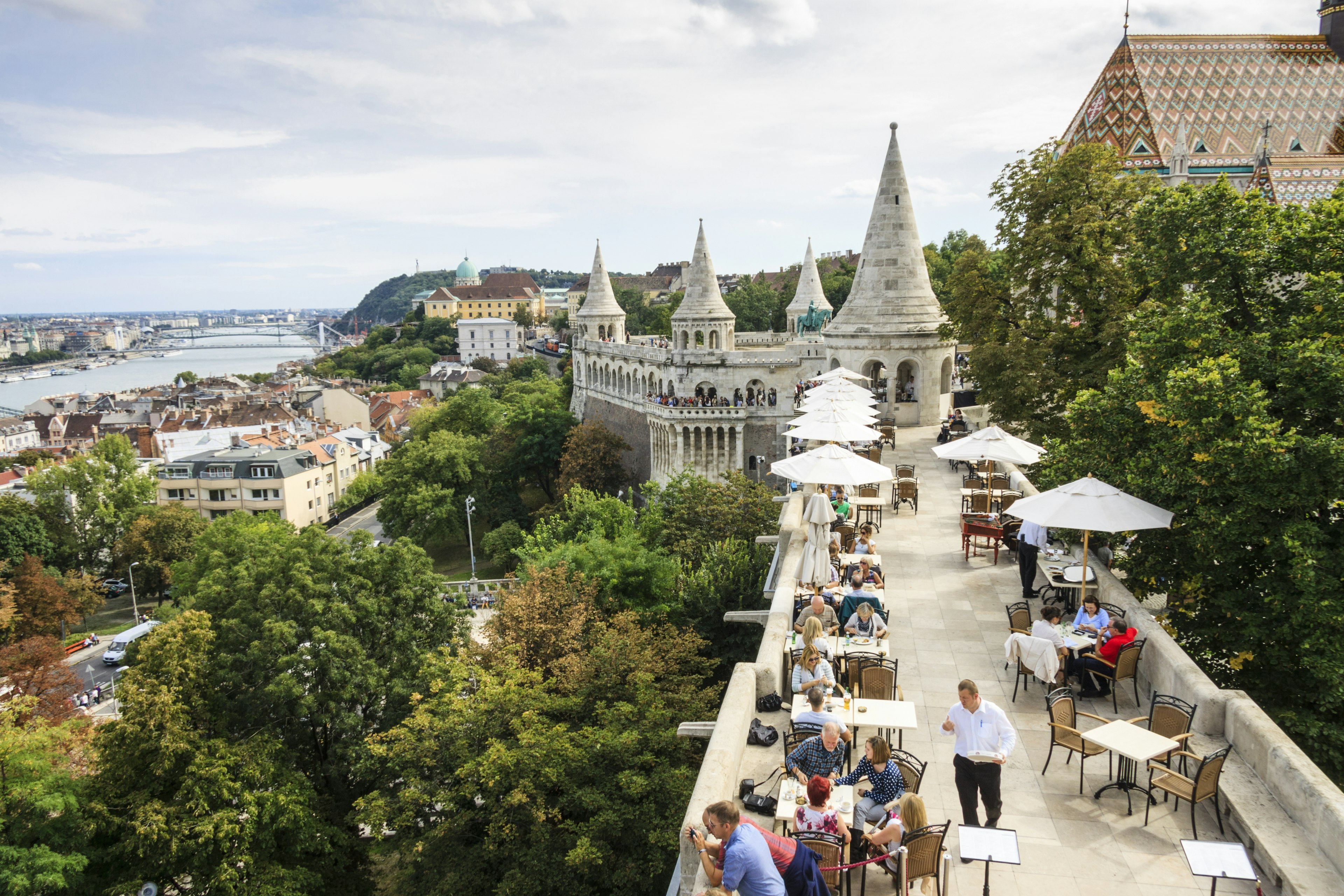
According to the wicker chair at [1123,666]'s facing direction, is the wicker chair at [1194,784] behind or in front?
behind

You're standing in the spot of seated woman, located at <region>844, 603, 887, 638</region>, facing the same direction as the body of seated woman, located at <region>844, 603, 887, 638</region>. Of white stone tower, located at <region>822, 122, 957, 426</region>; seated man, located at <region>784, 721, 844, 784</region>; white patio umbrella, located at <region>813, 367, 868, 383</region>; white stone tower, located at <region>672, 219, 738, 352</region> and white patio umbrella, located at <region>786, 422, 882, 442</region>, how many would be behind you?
4

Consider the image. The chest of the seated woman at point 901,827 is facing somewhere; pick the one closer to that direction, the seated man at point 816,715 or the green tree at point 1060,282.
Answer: the seated man

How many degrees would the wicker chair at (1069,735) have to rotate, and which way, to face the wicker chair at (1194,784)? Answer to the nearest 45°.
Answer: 0° — it already faces it

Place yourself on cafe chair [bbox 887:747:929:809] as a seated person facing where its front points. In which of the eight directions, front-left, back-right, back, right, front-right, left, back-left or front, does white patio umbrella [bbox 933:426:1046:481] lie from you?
back-right
